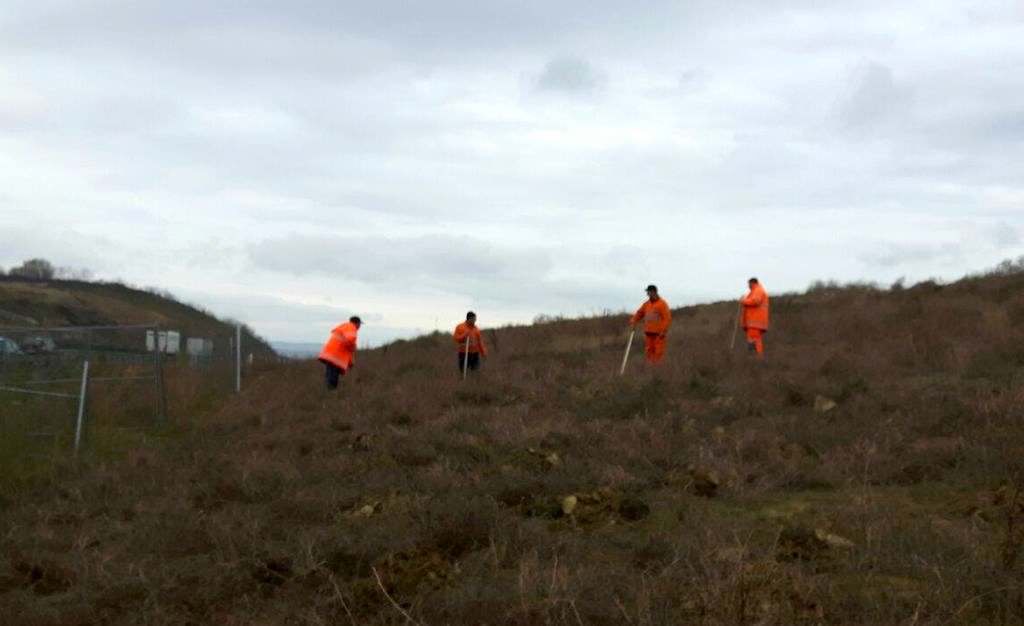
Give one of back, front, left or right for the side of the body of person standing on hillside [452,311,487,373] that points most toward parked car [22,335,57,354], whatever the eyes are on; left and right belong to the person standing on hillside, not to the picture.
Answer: right

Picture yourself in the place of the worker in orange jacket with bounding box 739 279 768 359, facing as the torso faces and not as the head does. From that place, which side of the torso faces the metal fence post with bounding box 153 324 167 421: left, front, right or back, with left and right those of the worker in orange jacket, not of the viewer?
front

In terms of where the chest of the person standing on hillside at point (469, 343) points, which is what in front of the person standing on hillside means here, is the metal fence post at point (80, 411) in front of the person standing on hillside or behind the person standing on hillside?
in front

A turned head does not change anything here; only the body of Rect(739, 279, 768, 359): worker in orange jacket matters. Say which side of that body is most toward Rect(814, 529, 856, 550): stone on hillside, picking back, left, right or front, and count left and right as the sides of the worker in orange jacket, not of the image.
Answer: left

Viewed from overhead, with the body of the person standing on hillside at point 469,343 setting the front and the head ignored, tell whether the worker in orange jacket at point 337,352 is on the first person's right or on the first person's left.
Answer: on the first person's right

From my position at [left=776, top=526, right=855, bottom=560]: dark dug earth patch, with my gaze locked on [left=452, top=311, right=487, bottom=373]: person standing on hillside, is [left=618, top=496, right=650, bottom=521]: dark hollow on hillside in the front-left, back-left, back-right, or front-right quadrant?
front-left

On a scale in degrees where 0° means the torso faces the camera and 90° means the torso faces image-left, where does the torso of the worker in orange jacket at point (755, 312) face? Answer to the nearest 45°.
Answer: approximately 90°

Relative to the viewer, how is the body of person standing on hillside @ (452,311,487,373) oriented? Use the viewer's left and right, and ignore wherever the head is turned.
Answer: facing the viewer

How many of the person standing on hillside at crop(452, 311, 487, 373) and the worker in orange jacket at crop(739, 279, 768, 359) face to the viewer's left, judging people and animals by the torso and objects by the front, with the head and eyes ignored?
1

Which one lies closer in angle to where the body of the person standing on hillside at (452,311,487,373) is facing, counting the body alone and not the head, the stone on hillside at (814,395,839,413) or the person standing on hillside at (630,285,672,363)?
the stone on hillside

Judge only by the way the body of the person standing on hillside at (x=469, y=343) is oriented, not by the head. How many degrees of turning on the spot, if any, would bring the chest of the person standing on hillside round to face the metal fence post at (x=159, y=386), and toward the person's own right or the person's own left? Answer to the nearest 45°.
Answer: approximately 45° to the person's own right

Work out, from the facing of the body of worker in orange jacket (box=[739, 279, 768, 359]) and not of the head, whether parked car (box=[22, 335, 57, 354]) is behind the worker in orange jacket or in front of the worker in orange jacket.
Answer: in front

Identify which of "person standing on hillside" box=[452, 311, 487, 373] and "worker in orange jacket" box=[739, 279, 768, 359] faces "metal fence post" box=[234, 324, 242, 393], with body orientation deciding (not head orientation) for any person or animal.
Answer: the worker in orange jacket
